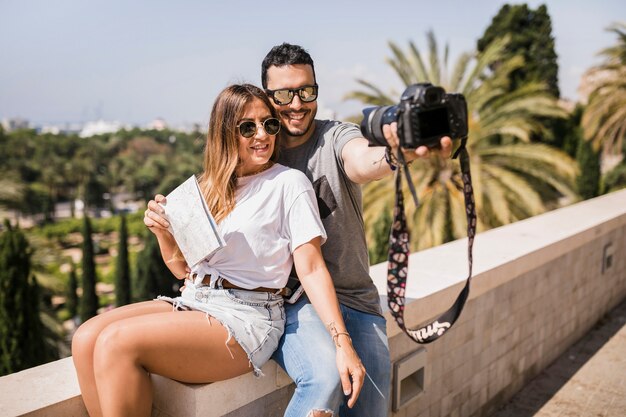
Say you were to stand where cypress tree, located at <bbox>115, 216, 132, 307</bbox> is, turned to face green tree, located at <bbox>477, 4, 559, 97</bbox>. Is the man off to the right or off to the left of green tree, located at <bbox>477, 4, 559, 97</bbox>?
right

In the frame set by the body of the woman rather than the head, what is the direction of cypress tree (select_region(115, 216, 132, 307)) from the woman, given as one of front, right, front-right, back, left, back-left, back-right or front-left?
back-right

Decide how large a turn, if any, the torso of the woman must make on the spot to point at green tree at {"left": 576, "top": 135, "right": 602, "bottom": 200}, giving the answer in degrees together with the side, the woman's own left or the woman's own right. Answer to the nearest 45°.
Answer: approximately 180°

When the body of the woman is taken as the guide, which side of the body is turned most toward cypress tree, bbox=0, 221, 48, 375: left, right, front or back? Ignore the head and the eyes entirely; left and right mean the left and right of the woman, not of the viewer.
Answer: right

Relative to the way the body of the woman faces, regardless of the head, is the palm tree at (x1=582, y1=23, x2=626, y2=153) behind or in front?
behind

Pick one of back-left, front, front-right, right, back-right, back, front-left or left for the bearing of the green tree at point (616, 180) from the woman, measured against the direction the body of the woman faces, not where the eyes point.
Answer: back

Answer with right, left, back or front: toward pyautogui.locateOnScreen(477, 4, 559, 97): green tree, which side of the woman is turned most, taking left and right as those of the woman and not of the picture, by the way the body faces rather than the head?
back

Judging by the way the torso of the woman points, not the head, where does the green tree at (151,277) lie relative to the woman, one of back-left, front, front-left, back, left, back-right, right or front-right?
back-right

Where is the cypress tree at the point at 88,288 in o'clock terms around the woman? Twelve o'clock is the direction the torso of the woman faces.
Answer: The cypress tree is roughly at 4 o'clock from the woman.

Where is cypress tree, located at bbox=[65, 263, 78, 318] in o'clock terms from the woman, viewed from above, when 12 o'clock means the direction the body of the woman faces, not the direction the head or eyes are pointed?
The cypress tree is roughly at 4 o'clock from the woman.

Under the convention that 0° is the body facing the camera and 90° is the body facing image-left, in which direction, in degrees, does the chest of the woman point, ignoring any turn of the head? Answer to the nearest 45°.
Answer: approximately 45°
